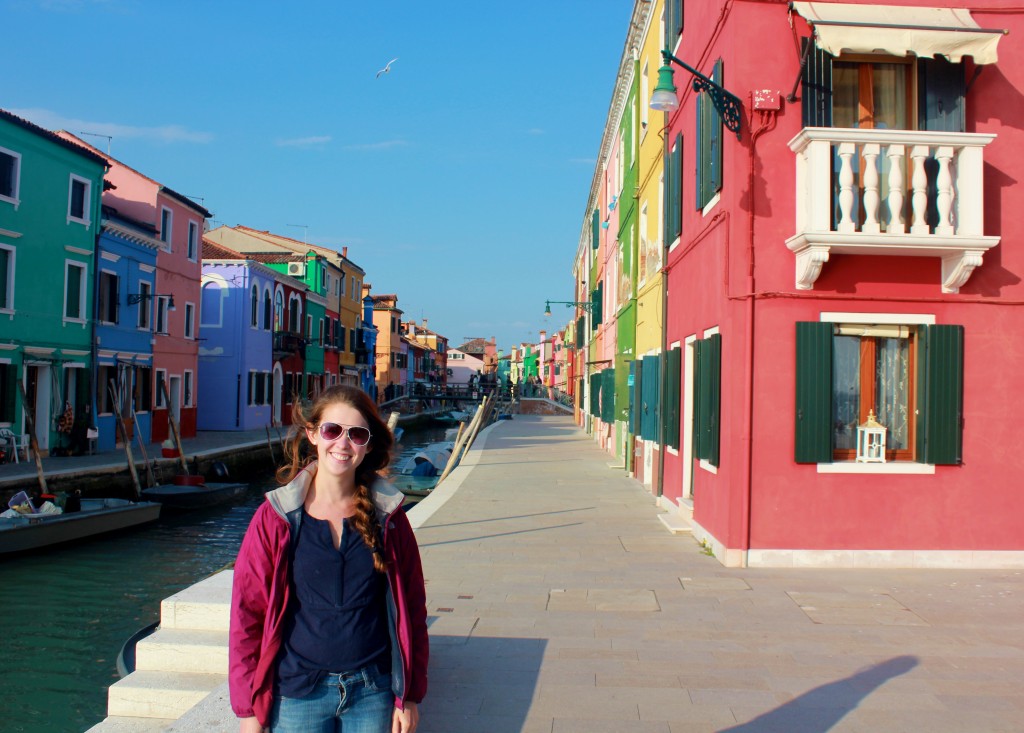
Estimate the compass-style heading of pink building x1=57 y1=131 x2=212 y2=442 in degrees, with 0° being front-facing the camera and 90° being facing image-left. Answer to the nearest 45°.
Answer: approximately 315°

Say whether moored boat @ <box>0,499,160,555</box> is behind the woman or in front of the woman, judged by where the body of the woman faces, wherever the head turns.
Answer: behind

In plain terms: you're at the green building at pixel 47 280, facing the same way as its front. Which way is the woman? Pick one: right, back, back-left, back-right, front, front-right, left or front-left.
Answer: front-right

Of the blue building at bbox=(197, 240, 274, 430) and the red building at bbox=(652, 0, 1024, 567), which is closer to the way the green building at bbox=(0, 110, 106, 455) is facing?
the red building

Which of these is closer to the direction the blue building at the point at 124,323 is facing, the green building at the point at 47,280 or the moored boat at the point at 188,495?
the moored boat

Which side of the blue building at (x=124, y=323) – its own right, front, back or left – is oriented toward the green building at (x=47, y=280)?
right

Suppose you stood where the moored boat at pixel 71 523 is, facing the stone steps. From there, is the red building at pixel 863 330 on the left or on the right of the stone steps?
left

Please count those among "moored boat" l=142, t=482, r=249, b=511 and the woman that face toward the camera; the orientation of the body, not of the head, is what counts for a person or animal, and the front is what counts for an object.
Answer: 1

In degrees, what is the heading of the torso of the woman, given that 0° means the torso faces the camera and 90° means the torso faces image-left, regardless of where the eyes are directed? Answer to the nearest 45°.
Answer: approximately 0°

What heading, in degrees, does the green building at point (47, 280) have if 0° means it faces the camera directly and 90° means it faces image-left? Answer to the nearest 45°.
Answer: approximately 315°

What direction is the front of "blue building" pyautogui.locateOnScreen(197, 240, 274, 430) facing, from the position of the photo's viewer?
facing the viewer and to the right of the viewer

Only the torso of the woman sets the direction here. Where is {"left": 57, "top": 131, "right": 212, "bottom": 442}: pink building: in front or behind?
behind
